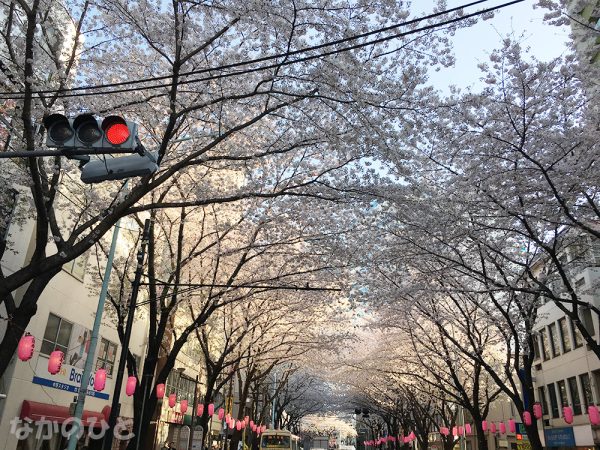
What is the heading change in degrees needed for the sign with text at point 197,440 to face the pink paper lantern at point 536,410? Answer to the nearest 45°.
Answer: approximately 90° to its left

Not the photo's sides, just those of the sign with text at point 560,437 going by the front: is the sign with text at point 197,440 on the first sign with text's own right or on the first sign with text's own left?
on the first sign with text's own right

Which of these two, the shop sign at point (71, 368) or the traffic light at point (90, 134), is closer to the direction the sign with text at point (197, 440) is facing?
the traffic light

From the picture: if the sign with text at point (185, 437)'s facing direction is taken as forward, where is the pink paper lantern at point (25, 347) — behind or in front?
in front

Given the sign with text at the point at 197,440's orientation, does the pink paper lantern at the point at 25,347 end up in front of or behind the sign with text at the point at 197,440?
in front

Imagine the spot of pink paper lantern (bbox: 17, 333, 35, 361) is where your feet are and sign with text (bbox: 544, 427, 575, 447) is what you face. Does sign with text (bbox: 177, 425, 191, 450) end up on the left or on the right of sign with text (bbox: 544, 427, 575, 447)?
left

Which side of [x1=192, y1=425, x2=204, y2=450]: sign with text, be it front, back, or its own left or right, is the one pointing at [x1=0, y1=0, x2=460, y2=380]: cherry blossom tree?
front

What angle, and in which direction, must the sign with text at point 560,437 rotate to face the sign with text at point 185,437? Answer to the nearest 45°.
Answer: approximately 45° to its right

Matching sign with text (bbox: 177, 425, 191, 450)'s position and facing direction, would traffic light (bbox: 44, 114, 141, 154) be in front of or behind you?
in front

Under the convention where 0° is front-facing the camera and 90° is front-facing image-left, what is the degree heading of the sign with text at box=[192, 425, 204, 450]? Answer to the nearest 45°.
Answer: approximately 0°

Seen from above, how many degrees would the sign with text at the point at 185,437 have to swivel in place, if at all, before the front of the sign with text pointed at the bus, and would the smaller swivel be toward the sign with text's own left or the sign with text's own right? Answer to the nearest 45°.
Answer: approximately 135° to the sign with text's own left
